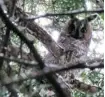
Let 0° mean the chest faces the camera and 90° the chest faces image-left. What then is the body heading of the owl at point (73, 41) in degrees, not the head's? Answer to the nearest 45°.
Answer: approximately 0°
